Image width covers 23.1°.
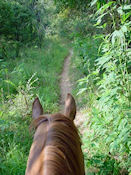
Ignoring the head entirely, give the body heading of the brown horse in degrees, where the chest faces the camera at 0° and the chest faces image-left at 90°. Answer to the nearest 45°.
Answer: approximately 180°
